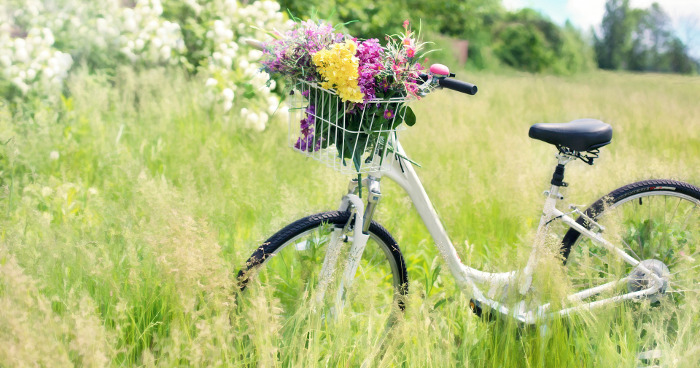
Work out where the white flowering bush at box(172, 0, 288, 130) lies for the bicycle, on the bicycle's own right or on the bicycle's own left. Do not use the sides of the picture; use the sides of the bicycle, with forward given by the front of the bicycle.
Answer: on the bicycle's own right

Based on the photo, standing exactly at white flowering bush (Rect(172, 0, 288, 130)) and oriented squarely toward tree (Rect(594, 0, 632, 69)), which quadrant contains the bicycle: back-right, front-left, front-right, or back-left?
back-right

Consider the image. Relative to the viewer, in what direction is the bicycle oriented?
to the viewer's left

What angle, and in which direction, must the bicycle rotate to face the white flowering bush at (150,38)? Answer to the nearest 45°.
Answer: approximately 45° to its right

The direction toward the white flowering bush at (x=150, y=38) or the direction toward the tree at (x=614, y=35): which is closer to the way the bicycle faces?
the white flowering bush

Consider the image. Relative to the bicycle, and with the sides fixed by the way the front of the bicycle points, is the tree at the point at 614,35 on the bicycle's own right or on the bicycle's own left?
on the bicycle's own right
